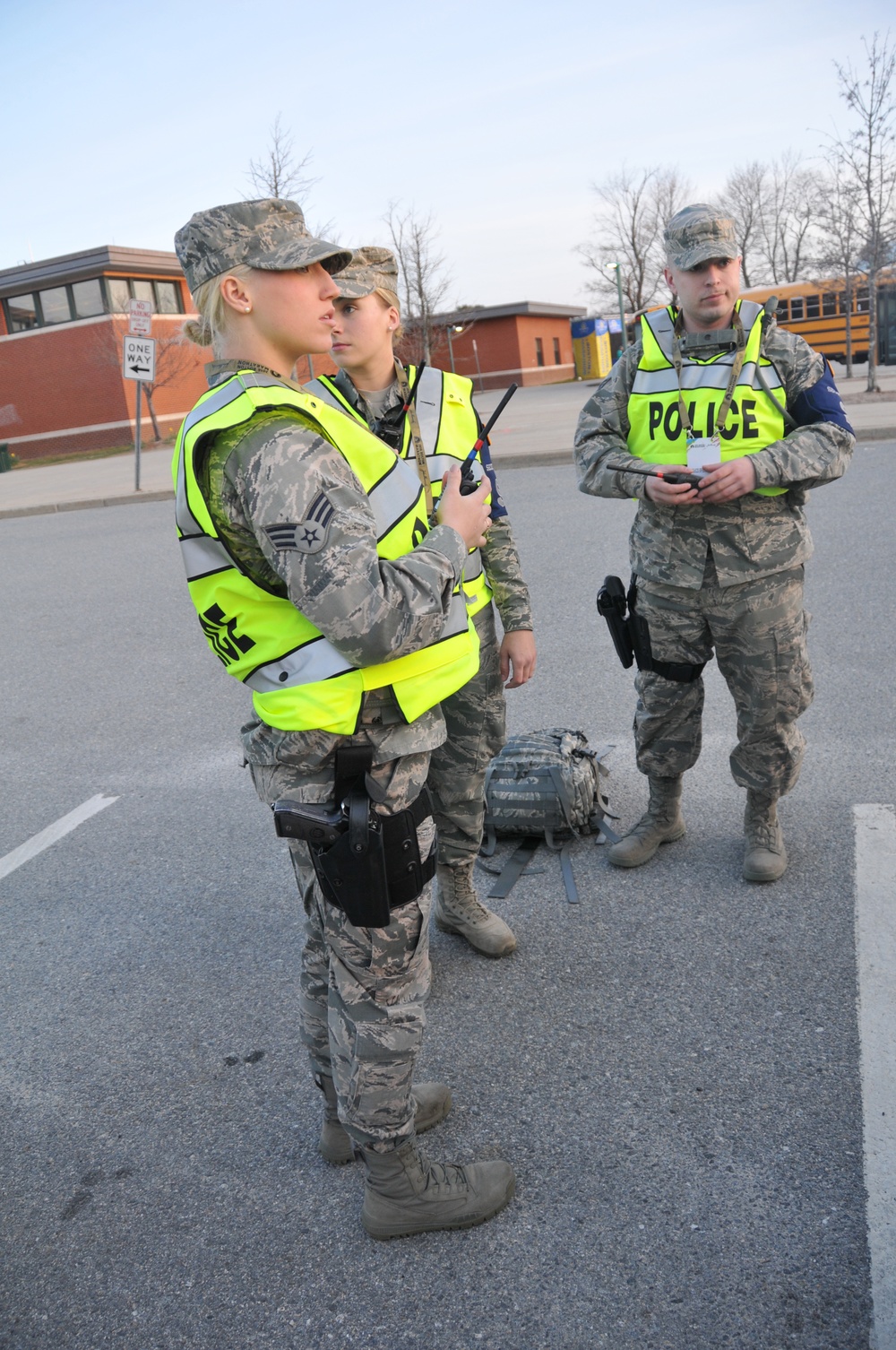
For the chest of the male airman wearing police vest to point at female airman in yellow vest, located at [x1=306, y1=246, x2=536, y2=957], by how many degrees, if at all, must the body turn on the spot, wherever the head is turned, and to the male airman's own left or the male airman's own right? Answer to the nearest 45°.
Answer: approximately 45° to the male airman's own right

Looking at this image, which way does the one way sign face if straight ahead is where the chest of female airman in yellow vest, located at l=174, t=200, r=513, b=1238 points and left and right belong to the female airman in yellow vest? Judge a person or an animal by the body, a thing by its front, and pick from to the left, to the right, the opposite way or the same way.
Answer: to the right

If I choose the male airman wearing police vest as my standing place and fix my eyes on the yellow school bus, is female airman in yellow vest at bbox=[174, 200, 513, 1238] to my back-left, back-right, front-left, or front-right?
back-left

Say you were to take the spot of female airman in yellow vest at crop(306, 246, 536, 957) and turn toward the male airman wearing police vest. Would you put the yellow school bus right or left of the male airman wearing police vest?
left

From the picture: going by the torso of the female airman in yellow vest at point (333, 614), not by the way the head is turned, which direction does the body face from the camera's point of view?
to the viewer's right

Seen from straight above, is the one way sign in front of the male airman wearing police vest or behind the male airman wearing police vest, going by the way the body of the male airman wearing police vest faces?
behind

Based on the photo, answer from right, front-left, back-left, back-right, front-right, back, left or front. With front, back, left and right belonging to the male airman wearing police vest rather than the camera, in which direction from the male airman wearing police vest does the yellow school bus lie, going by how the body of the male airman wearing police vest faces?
back

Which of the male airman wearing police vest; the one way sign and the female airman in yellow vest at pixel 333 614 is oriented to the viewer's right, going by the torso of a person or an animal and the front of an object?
the female airman in yellow vest

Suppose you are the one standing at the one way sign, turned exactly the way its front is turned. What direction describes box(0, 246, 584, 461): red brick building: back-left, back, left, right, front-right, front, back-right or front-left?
back

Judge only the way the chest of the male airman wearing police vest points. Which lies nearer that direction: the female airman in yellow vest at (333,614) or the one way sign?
the female airman in yellow vest

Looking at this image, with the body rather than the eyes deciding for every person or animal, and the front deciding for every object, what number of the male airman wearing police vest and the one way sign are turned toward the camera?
2

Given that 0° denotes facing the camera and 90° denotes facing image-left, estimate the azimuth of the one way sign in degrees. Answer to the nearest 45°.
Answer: approximately 0°
